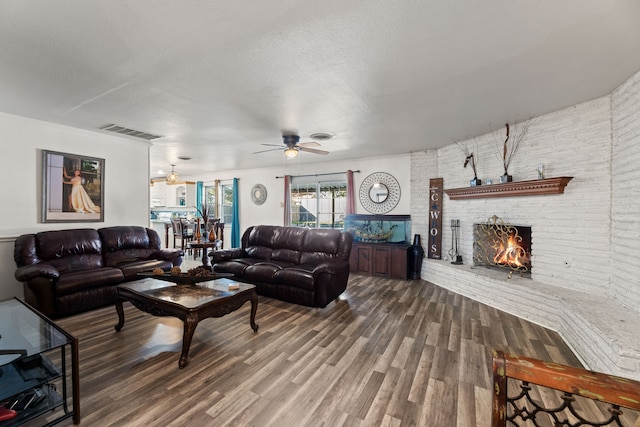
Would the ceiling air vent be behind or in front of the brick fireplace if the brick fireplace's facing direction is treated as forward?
in front

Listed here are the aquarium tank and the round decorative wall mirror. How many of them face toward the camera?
2

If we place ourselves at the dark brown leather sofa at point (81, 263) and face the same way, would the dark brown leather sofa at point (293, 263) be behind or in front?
in front

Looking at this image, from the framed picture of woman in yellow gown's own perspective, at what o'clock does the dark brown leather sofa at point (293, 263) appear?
The dark brown leather sofa is roughly at 12 o'clock from the framed picture of woman in yellow gown.

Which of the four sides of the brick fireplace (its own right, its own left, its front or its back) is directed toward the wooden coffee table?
front

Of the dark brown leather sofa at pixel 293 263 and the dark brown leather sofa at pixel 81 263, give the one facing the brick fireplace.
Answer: the dark brown leather sofa at pixel 81 263

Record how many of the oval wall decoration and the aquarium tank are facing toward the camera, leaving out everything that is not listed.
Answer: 2
